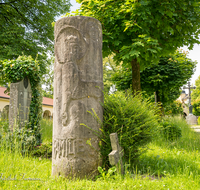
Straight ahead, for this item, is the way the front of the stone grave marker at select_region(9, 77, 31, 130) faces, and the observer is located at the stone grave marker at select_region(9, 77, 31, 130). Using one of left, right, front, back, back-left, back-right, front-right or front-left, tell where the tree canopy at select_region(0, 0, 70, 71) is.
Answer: back-left

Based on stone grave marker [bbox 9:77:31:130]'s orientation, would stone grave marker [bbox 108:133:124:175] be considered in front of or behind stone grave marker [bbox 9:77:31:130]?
in front

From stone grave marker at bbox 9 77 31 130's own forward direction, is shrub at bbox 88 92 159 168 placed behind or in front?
in front

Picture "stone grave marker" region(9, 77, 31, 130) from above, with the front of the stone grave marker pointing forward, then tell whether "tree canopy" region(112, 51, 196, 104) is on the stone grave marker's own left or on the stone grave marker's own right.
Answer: on the stone grave marker's own left

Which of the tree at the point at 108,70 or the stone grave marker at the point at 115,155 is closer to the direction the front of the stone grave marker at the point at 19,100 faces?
the stone grave marker

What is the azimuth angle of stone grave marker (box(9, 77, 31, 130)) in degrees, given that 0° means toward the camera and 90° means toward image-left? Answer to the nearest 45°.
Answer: approximately 315°

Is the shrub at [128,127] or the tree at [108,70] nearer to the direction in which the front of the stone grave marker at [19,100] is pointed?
the shrub

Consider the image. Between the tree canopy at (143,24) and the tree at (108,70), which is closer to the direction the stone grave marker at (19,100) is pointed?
the tree canopy

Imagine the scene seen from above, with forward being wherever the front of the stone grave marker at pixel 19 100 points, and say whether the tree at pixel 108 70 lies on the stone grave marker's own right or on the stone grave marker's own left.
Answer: on the stone grave marker's own left
